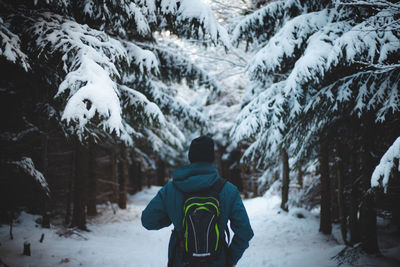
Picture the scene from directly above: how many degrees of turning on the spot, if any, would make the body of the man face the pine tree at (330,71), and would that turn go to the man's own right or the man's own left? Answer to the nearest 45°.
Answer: approximately 45° to the man's own right

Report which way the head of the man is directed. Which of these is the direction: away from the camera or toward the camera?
away from the camera

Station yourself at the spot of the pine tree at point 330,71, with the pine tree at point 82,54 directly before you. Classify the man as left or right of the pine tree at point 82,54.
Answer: left

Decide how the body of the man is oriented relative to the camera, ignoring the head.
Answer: away from the camera
